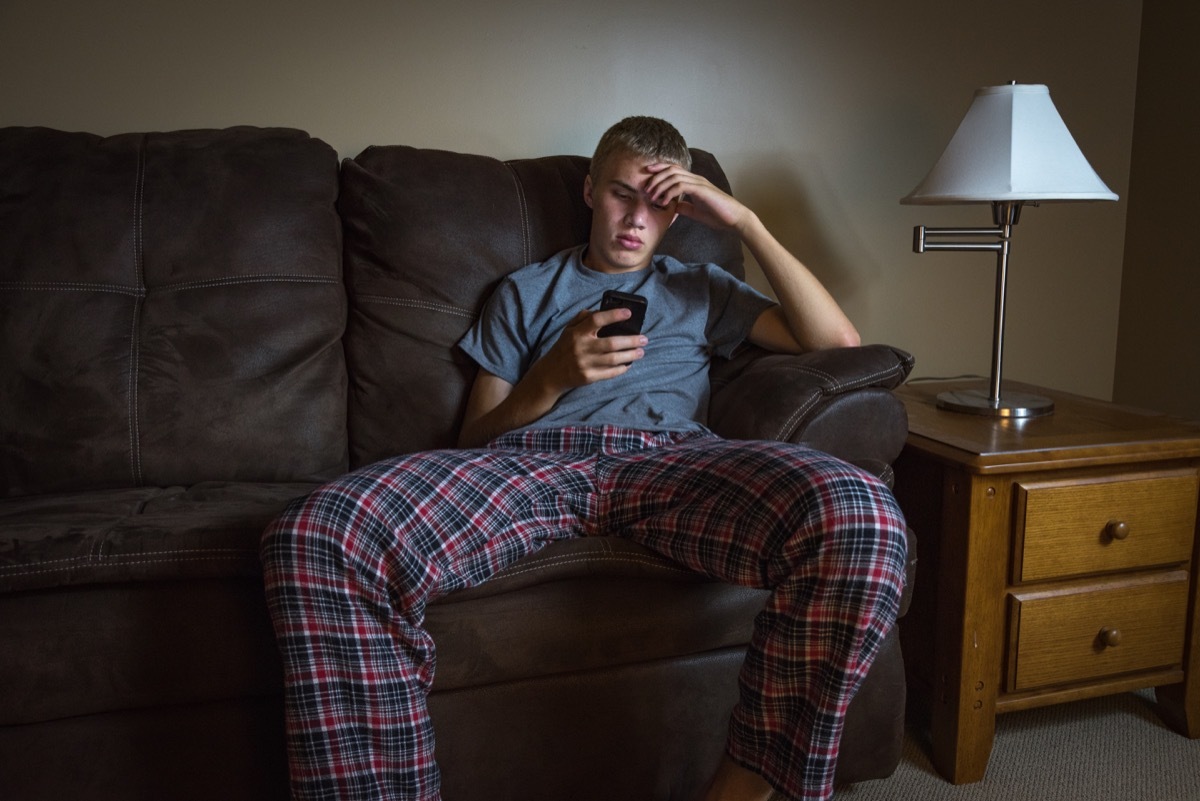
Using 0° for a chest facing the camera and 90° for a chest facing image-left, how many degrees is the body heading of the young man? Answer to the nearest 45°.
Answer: approximately 0°

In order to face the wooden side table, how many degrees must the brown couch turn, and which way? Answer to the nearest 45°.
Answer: approximately 90° to its left

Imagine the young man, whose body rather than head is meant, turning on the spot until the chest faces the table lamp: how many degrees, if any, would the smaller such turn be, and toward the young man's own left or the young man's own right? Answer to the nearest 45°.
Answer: approximately 135° to the young man's own left

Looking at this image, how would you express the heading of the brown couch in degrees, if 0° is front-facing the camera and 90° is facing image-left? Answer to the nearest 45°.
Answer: approximately 0°

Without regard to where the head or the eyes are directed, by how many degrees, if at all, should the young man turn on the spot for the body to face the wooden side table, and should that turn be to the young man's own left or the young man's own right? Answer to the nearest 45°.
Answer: approximately 135° to the young man's own left
